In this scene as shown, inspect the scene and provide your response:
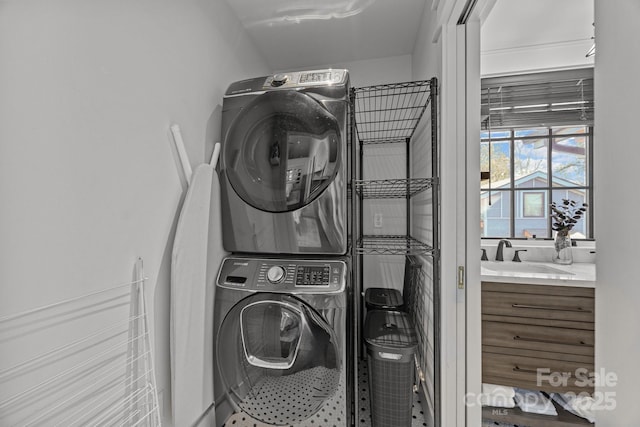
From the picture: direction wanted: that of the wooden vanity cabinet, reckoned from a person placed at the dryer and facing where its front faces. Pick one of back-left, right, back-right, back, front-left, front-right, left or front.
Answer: left

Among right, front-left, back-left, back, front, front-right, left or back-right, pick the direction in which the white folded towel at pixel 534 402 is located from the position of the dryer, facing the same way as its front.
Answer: left

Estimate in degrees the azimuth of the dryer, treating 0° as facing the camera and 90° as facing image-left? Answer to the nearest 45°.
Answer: approximately 0°

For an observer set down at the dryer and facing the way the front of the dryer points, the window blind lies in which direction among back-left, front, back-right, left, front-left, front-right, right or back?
left

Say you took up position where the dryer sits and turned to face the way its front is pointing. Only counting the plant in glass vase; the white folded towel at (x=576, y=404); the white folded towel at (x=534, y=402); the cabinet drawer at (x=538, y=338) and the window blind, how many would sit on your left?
5

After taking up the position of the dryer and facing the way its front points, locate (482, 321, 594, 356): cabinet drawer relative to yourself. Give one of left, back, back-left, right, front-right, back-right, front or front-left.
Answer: left

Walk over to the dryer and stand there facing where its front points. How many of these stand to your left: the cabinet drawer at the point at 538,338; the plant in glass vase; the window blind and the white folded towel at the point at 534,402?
4

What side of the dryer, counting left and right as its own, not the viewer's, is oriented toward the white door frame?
left

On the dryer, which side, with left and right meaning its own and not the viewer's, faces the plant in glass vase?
left

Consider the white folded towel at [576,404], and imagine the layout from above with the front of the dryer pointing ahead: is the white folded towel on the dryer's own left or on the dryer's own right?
on the dryer's own left
